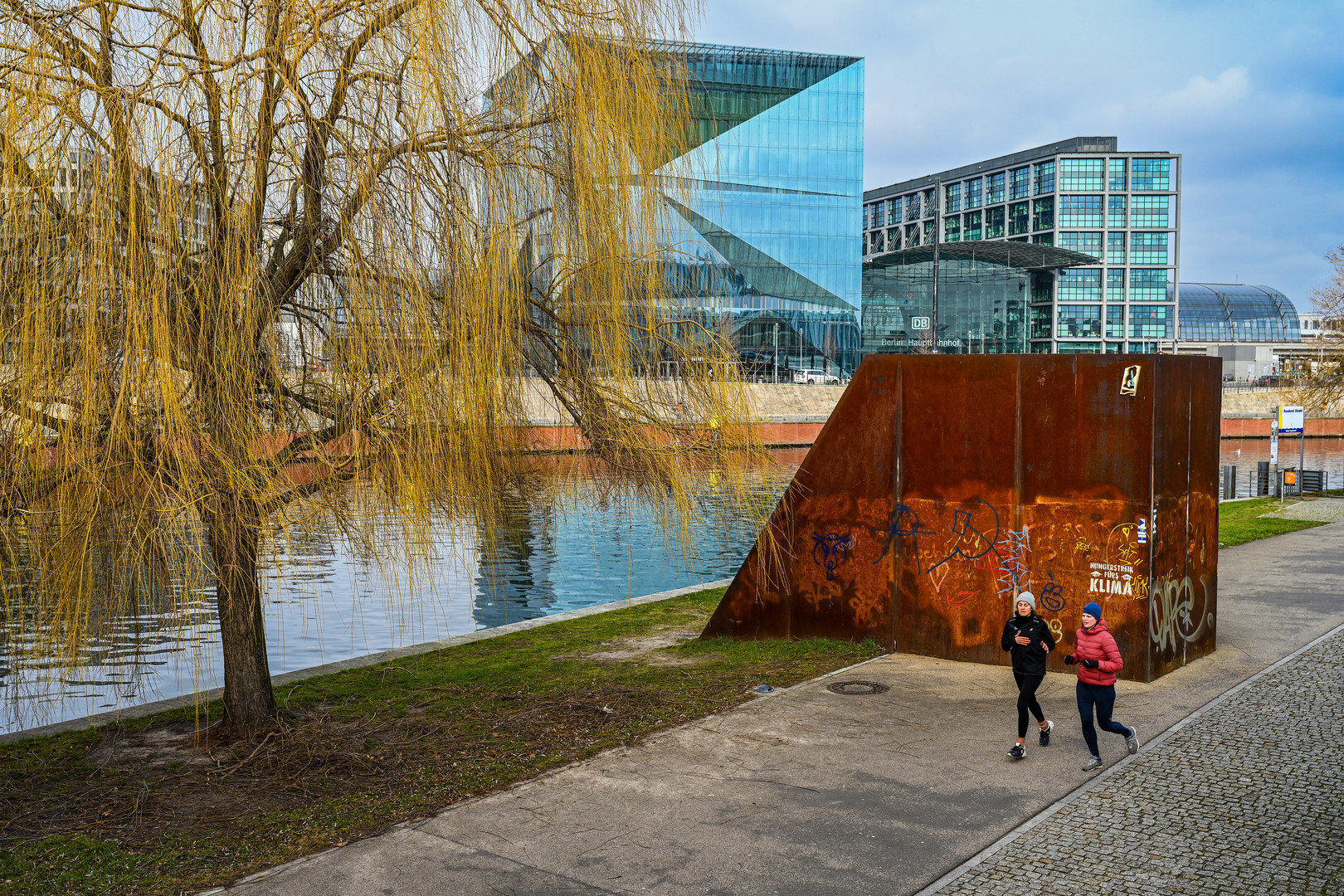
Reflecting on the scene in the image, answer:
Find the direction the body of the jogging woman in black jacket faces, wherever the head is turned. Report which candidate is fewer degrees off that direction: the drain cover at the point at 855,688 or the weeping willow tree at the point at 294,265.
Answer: the weeping willow tree

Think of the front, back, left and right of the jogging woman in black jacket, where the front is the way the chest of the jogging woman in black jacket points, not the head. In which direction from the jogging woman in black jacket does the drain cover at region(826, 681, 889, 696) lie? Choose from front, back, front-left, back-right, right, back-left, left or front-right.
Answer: right

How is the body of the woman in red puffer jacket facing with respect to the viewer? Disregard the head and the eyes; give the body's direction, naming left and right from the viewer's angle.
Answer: facing the viewer and to the left of the viewer

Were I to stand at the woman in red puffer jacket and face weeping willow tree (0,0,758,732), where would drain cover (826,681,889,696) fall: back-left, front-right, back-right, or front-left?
front-right

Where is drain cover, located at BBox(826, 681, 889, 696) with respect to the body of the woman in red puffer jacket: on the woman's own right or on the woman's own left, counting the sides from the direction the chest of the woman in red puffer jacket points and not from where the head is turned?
on the woman's own right

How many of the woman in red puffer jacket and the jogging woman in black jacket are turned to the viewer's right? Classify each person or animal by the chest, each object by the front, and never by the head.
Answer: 0

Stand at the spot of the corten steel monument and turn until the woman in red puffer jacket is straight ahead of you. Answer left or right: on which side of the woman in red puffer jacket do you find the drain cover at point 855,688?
right

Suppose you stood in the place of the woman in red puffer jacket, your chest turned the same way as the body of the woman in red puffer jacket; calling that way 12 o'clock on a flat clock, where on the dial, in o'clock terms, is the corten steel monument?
The corten steel monument is roughly at 4 o'clock from the woman in red puffer jacket.

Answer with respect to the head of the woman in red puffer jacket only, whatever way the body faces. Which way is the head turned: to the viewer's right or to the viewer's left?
to the viewer's left
